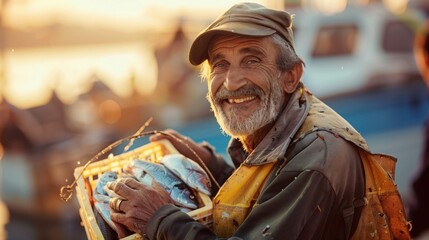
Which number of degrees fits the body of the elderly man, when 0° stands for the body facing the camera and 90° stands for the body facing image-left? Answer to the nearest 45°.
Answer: approximately 45°

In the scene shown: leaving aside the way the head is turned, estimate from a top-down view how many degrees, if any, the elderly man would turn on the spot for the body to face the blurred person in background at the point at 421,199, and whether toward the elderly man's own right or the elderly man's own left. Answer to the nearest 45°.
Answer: approximately 180°
